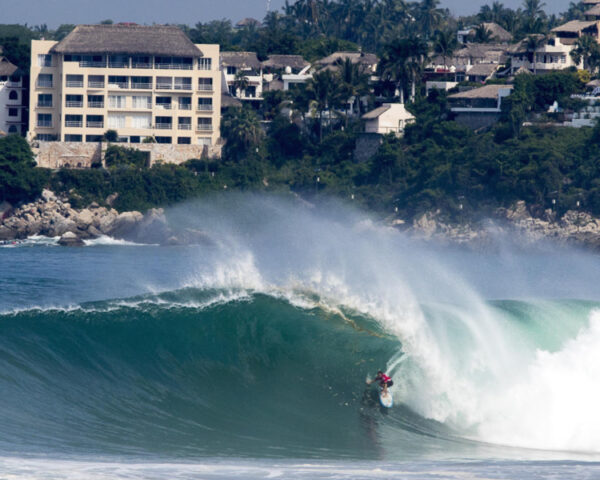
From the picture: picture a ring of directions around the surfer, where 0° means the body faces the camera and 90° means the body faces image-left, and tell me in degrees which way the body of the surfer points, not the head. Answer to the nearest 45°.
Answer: approximately 45°
